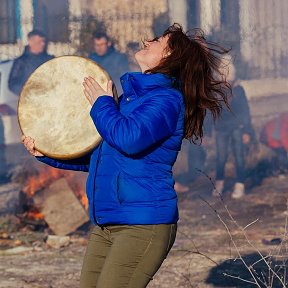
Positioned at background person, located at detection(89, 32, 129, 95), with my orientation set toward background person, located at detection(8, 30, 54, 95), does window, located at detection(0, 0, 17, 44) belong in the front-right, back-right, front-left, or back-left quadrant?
front-right

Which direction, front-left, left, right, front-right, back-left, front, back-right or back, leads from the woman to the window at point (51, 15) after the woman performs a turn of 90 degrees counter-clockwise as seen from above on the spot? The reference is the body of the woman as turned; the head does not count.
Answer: back

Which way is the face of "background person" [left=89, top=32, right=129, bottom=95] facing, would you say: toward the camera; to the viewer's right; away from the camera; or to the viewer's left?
toward the camera

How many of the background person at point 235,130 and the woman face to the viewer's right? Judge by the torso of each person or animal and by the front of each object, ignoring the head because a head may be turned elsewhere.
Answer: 0

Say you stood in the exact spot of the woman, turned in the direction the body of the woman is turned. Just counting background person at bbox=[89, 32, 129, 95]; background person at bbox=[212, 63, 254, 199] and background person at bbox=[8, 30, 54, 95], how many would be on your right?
3

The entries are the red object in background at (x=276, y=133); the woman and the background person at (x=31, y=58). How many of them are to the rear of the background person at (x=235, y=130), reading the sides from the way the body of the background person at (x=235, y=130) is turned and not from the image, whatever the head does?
1

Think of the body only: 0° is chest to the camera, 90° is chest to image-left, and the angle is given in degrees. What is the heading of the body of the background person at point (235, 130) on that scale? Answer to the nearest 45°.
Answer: approximately 45°

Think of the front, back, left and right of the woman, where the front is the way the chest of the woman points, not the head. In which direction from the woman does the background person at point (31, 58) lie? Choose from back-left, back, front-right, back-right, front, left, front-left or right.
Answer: right

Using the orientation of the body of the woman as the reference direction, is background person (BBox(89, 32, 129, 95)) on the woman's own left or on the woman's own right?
on the woman's own right

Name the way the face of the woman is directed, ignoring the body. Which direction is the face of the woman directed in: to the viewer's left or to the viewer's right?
to the viewer's left

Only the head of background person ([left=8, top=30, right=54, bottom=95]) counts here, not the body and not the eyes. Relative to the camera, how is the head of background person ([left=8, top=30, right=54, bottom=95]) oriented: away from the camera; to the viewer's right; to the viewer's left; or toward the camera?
toward the camera

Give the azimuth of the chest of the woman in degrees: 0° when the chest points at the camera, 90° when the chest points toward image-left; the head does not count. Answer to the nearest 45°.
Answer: approximately 90°
